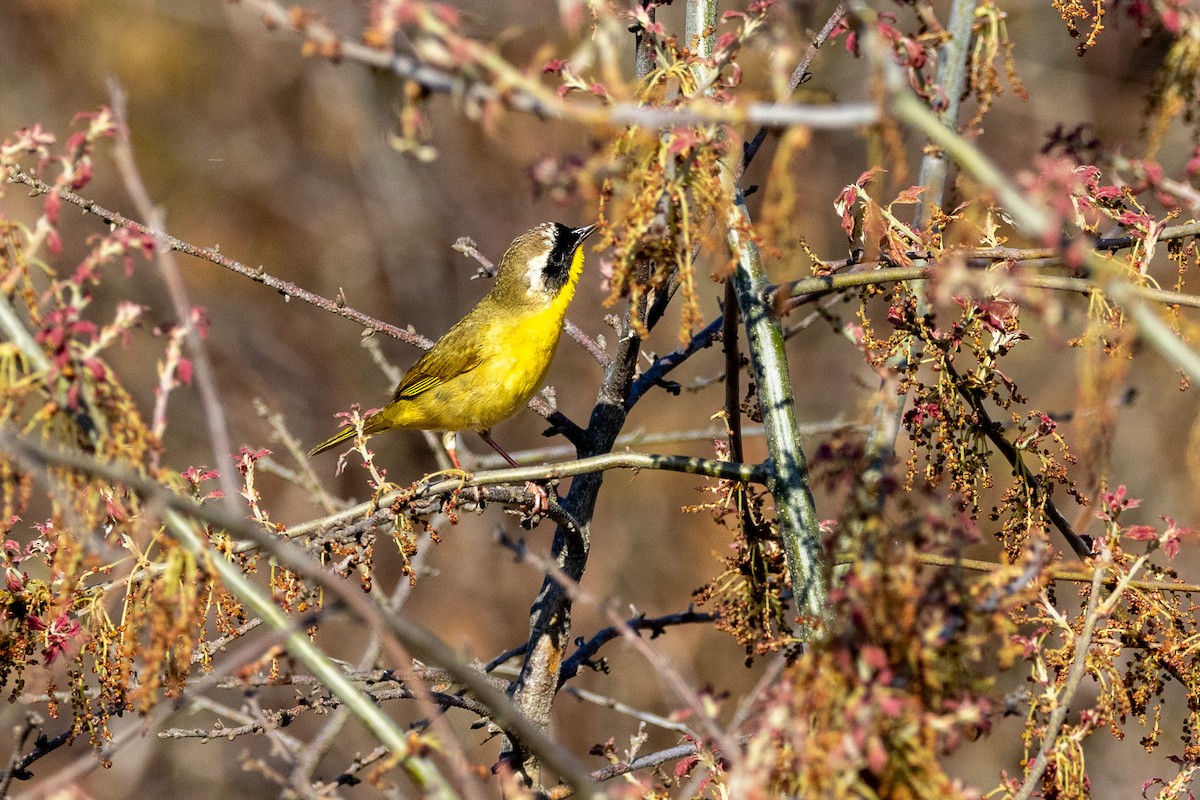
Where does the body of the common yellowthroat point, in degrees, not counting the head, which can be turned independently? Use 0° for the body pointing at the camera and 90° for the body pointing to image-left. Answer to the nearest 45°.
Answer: approximately 270°

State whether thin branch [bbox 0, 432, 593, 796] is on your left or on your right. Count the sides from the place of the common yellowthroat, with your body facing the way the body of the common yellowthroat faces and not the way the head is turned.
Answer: on your right
